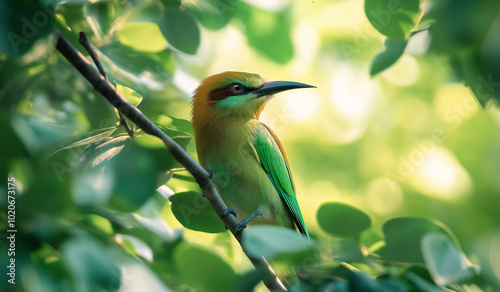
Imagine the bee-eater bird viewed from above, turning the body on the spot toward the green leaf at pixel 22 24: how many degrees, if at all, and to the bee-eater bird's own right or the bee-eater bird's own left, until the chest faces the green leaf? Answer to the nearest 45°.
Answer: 0° — it already faces it

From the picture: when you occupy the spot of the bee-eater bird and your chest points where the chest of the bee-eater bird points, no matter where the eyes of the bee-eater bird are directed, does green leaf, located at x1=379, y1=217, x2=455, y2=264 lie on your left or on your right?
on your left

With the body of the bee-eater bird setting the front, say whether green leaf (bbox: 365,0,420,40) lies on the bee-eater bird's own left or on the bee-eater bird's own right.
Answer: on the bee-eater bird's own left

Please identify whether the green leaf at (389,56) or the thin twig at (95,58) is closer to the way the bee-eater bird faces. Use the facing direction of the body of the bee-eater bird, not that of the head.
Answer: the thin twig

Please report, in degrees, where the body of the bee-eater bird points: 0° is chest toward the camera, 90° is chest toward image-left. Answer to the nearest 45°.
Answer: approximately 45°

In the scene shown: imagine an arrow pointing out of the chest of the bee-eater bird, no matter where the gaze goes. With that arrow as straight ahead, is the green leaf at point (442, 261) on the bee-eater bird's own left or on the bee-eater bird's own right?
on the bee-eater bird's own left

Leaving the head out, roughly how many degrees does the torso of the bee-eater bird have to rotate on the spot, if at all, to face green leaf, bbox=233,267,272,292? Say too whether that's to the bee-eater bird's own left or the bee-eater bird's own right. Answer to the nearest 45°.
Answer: approximately 45° to the bee-eater bird's own left

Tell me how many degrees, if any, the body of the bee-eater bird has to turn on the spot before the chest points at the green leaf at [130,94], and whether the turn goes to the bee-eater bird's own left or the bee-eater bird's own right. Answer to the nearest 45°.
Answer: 0° — it already faces it

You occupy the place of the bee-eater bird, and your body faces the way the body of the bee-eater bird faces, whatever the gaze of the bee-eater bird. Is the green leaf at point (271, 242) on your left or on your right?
on your left
